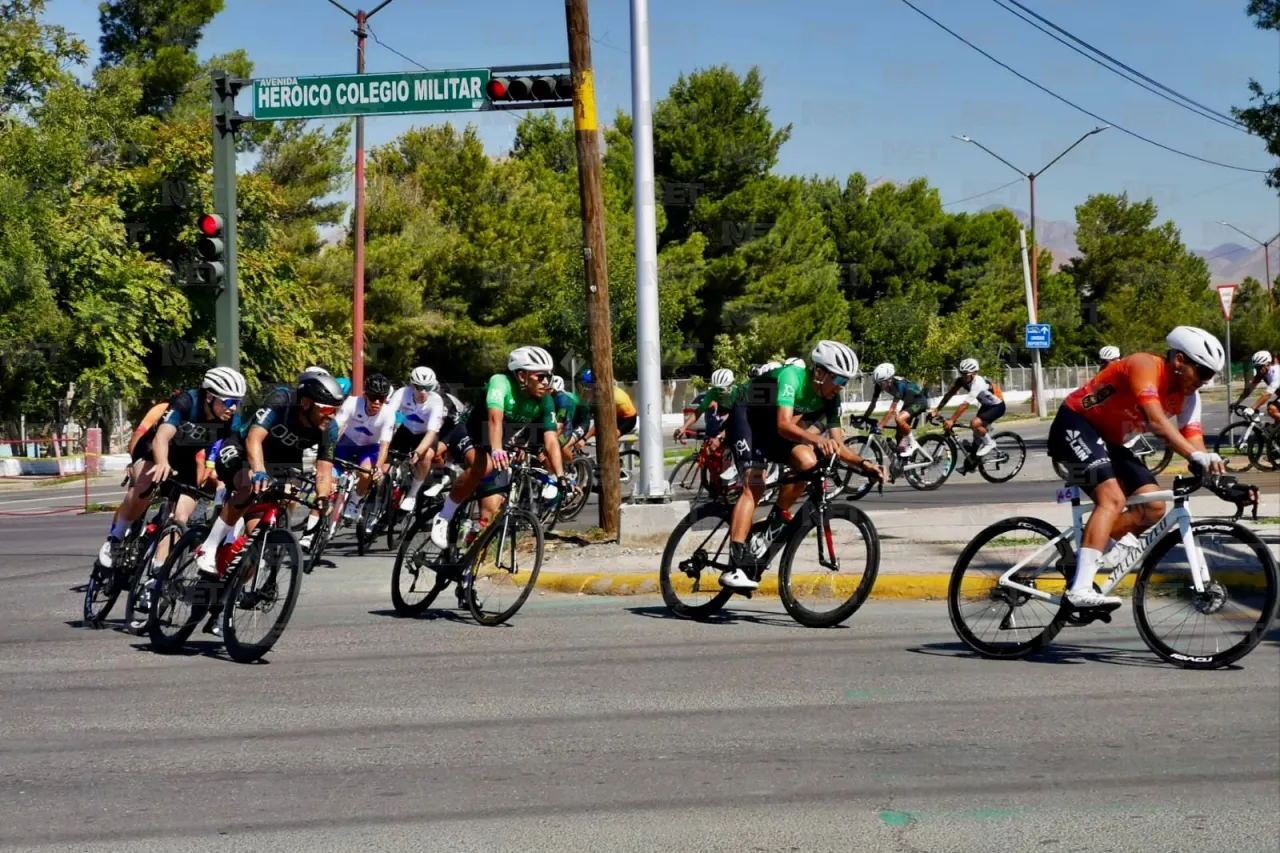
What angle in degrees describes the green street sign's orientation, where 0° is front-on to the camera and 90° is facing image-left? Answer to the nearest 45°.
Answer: approximately 0°

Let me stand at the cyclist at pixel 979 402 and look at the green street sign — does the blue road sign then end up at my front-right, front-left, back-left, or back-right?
back-right

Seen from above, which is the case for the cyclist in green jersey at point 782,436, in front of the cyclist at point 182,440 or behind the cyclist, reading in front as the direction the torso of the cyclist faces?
in front

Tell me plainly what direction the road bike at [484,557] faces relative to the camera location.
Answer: facing the viewer and to the right of the viewer

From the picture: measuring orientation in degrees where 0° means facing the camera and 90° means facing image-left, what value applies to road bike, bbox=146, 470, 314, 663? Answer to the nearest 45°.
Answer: approximately 315°

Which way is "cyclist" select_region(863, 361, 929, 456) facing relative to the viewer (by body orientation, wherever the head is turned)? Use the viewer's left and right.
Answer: facing the viewer and to the left of the viewer

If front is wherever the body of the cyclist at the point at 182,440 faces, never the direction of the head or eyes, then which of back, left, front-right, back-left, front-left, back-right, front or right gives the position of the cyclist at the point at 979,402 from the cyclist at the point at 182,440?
left

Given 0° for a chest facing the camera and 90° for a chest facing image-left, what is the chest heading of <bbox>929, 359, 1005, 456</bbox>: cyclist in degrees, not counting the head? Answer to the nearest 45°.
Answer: approximately 45°

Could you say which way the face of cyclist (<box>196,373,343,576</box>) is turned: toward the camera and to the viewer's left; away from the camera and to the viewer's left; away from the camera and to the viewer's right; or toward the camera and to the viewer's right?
toward the camera and to the viewer's right

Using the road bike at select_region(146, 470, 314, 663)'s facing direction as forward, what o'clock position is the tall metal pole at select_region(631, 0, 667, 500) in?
The tall metal pole is roughly at 9 o'clock from the road bike.

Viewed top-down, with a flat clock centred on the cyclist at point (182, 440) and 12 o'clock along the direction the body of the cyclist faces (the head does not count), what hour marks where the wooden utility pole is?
The wooden utility pole is roughly at 9 o'clock from the cyclist.

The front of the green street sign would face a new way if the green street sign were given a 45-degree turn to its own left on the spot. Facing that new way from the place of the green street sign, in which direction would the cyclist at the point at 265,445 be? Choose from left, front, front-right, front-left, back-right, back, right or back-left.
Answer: front-right

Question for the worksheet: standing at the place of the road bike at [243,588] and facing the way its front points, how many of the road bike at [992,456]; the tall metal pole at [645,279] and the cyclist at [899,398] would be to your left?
3

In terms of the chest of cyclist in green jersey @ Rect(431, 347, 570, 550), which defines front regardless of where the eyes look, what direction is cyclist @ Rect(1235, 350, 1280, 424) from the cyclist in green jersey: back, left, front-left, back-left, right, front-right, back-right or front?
left

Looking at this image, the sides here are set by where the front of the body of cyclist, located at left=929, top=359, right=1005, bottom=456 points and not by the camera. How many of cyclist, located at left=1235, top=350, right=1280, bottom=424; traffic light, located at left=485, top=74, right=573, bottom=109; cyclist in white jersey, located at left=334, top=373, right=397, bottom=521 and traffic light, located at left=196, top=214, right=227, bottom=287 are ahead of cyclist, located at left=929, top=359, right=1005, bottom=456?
3

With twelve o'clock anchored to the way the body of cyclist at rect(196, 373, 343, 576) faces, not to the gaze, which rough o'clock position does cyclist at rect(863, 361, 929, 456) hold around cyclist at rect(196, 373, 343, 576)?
cyclist at rect(863, 361, 929, 456) is roughly at 9 o'clock from cyclist at rect(196, 373, 343, 576).
